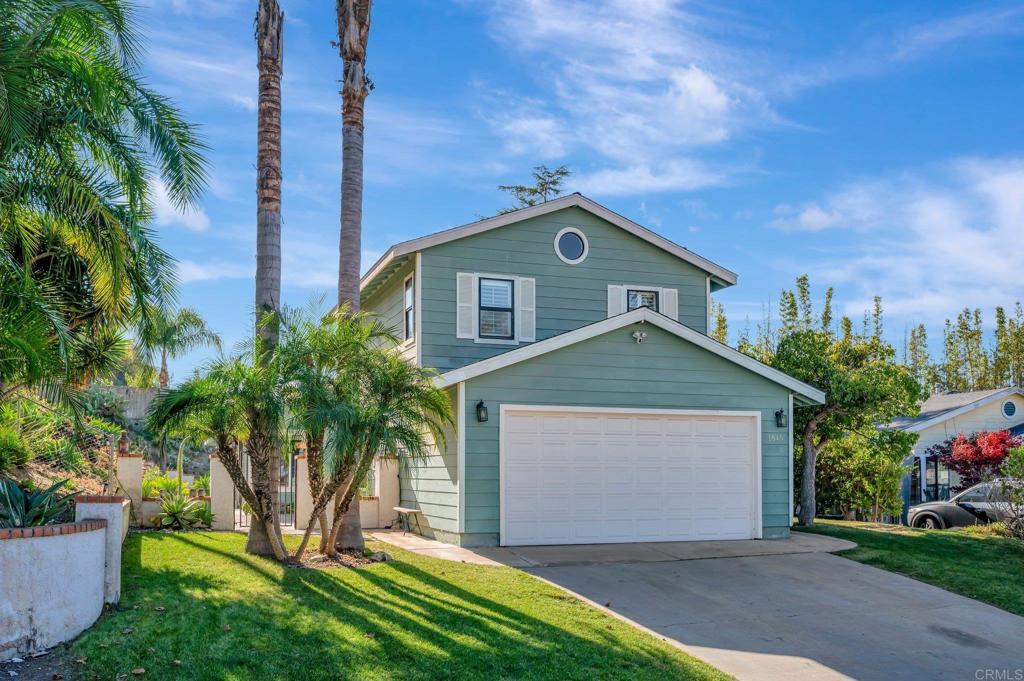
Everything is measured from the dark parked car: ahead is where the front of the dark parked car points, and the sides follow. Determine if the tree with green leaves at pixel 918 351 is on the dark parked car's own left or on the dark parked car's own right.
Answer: on the dark parked car's own right

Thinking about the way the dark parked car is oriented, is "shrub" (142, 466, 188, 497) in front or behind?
in front

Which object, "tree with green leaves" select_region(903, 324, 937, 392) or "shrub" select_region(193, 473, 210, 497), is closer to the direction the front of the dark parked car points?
the shrub

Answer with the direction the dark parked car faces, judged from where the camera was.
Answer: facing to the left of the viewer

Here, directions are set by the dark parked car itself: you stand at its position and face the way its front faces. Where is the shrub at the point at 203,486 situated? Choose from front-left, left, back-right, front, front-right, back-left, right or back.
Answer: front-left

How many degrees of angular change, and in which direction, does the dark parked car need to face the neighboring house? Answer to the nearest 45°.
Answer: approximately 90° to its right

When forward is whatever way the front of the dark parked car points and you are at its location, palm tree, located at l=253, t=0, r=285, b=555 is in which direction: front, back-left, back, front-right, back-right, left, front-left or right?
front-left

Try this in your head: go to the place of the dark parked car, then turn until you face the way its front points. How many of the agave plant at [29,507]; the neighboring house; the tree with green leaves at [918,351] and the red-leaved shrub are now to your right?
3

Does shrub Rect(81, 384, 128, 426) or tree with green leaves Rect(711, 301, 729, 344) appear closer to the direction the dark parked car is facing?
the shrub

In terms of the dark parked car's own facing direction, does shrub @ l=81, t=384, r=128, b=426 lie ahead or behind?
ahead

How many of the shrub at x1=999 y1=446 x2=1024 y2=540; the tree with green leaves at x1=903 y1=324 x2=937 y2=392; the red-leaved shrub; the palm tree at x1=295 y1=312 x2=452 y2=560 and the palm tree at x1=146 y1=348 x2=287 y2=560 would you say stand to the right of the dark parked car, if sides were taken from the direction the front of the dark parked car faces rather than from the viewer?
2
